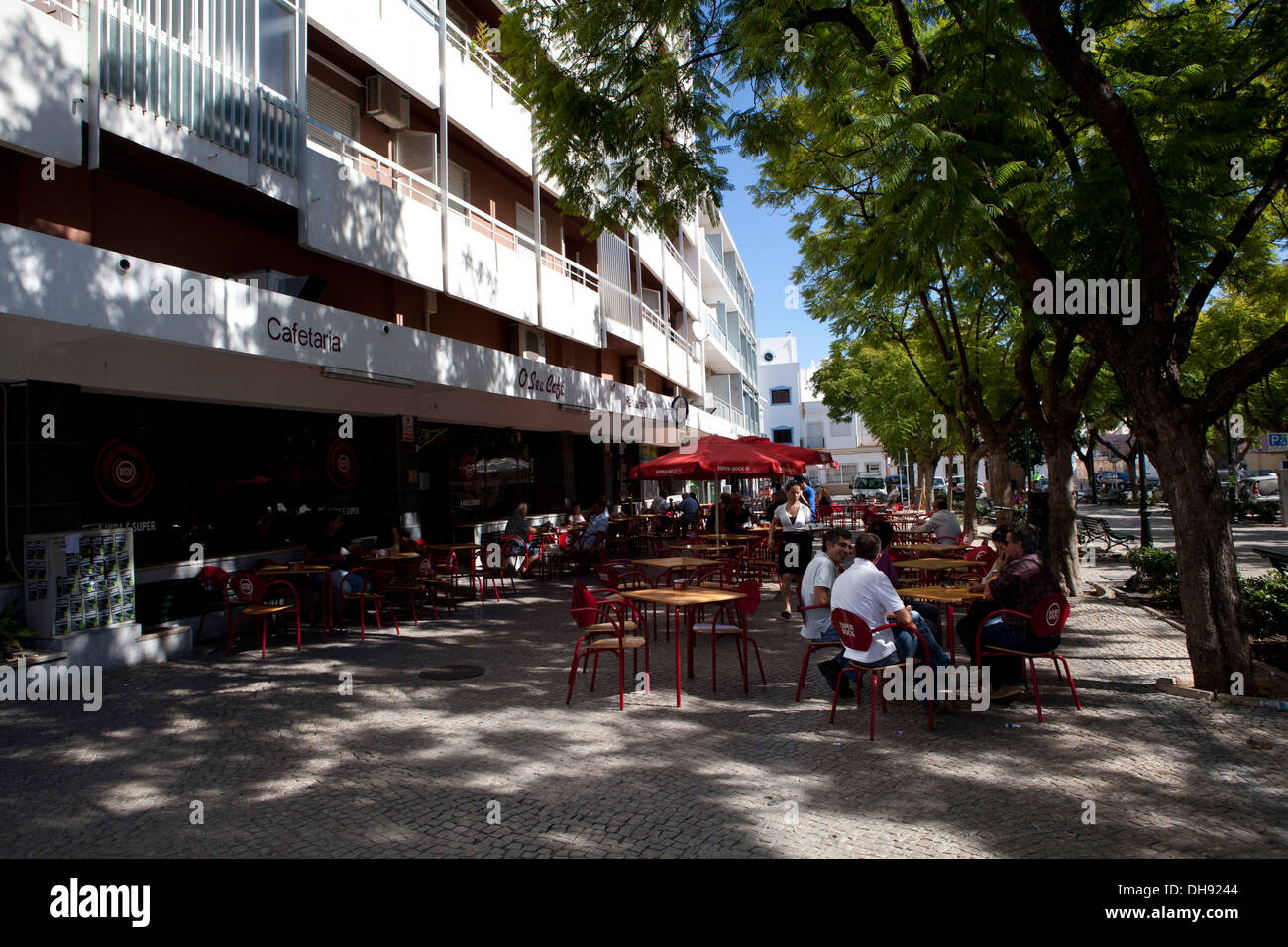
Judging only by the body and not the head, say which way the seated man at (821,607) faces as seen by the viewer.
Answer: to the viewer's right

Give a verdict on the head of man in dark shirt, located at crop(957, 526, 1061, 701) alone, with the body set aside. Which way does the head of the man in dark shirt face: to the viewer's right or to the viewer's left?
to the viewer's left

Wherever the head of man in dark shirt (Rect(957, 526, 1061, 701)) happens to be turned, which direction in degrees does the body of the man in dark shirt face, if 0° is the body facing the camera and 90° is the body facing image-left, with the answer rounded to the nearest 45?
approximately 90°

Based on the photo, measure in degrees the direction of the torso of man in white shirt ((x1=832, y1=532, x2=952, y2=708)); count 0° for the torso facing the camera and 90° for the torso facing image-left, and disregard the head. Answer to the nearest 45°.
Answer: approximately 225°

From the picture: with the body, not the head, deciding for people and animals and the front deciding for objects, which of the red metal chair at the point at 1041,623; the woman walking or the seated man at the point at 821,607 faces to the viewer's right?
the seated man

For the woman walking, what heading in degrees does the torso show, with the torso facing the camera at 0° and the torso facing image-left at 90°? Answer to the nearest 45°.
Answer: approximately 0°

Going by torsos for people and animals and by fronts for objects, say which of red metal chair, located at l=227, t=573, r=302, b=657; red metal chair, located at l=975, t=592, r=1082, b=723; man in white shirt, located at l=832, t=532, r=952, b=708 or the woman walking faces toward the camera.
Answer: the woman walking

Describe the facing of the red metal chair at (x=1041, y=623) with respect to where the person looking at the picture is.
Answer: facing away from the viewer and to the left of the viewer

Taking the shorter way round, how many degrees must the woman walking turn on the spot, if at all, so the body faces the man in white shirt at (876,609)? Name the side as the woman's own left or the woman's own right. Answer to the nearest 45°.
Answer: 0° — they already face them
